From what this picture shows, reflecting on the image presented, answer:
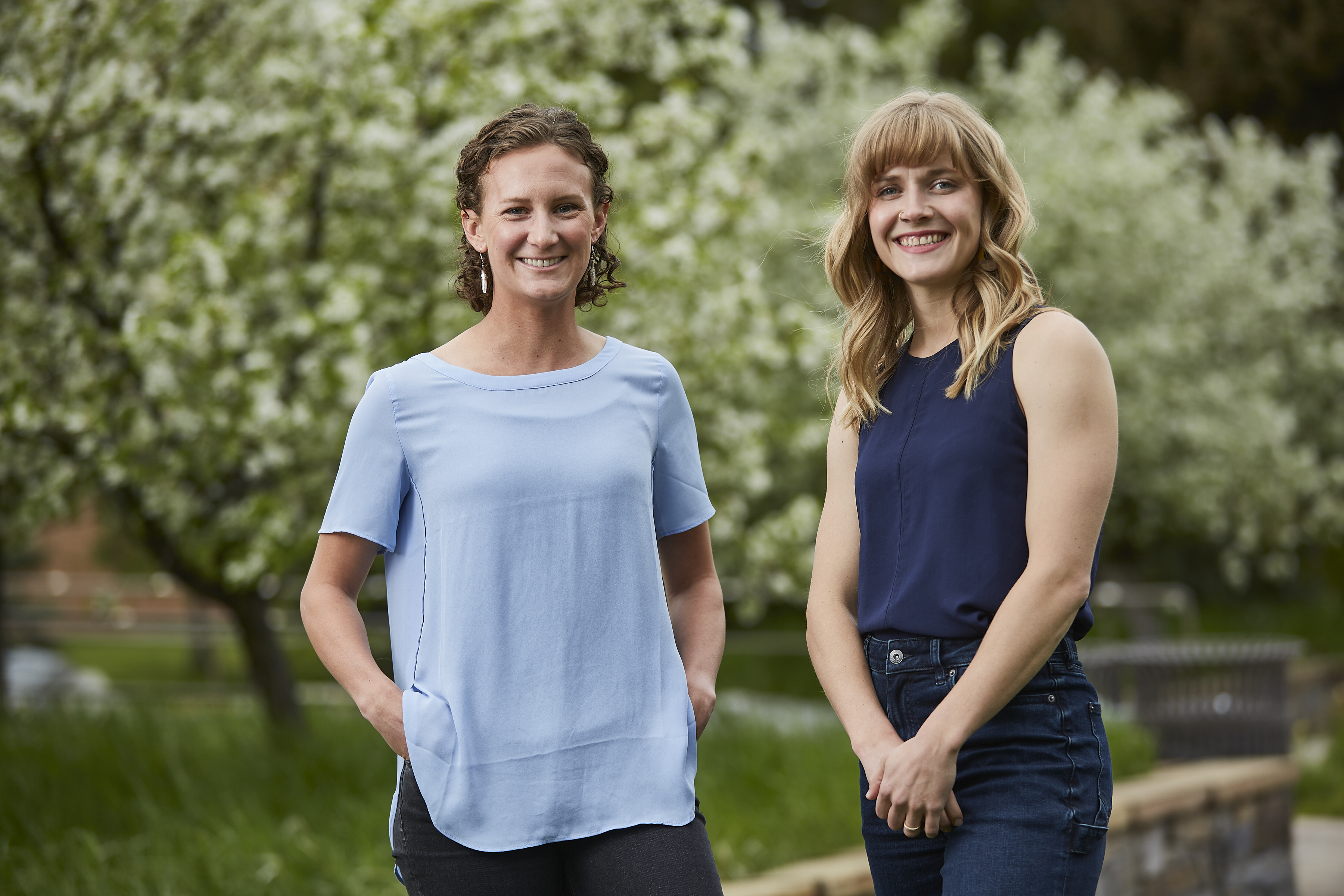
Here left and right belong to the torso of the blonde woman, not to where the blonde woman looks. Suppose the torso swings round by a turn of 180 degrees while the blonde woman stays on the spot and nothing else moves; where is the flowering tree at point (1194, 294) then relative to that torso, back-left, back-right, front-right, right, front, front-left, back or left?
front-left

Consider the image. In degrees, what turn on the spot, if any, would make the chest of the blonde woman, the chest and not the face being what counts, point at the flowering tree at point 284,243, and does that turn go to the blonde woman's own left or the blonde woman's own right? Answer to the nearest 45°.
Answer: approximately 90° to the blonde woman's own right

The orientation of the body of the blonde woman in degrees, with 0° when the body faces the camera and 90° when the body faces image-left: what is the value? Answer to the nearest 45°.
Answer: approximately 45°
